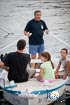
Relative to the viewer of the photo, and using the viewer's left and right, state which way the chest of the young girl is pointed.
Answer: facing away from the viewer and to the left of the viewer

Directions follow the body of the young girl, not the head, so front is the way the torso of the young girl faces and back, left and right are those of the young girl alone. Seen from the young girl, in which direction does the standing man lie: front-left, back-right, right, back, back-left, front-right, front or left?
front-right
